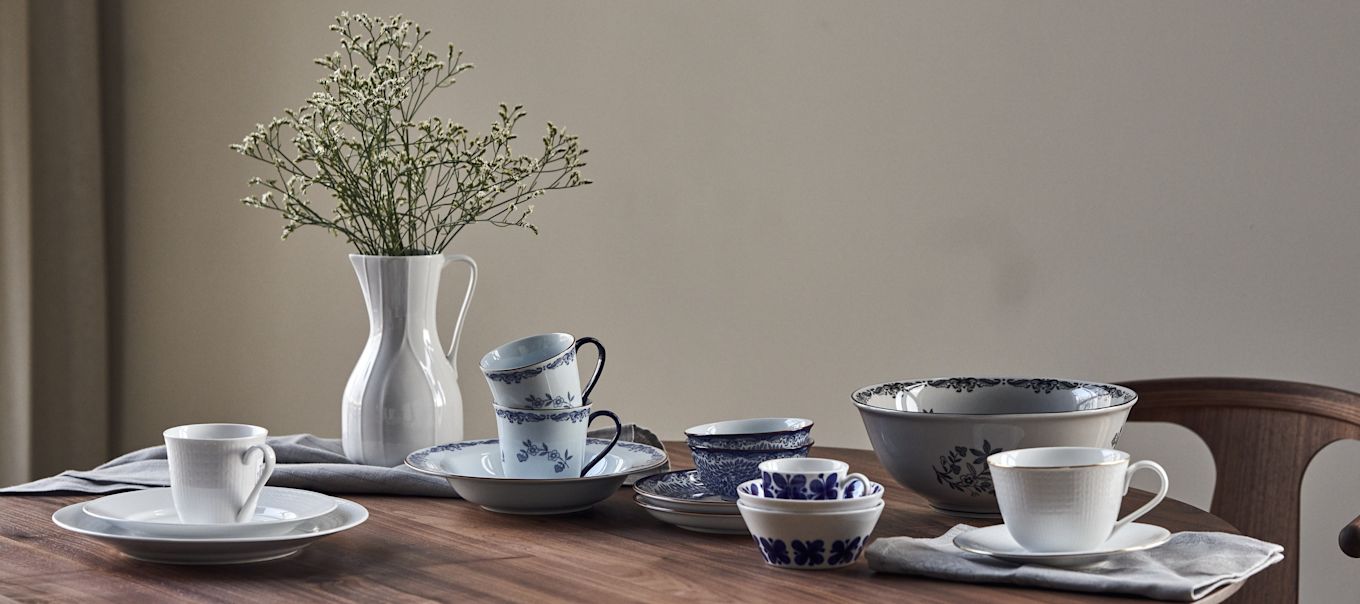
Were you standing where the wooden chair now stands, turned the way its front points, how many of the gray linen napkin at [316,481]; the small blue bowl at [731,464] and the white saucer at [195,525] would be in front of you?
3

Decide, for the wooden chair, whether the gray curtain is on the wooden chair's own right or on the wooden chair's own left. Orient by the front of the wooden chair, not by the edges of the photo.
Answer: on the wooden chair's own right

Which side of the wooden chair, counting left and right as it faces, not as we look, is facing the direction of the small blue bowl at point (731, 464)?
front

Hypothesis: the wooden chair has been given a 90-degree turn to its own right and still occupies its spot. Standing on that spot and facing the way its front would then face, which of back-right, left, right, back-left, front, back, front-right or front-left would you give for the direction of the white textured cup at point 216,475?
left

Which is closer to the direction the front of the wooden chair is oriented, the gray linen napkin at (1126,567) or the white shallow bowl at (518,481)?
the white shallow bowl

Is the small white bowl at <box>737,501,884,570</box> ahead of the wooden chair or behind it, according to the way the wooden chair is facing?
ahead

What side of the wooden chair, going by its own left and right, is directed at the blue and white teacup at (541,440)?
front

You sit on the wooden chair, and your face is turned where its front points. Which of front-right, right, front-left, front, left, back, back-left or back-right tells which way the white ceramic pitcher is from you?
front

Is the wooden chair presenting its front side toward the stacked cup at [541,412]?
yes

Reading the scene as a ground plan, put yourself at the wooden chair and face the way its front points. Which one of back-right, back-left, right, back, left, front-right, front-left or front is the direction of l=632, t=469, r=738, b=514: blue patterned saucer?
front

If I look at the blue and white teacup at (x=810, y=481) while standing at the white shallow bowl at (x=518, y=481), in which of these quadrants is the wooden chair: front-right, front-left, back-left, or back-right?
front-left

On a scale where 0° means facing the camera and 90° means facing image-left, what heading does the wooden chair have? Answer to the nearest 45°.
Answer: approximately 45°

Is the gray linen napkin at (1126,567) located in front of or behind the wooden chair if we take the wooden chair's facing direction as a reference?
in front

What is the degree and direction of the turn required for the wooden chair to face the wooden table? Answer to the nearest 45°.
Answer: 0° — it already faces it

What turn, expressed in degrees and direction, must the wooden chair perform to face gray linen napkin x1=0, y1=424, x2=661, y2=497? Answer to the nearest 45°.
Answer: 0° — it already faces it

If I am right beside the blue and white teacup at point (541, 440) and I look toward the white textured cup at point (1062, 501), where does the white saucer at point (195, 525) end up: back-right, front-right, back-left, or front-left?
back-right
